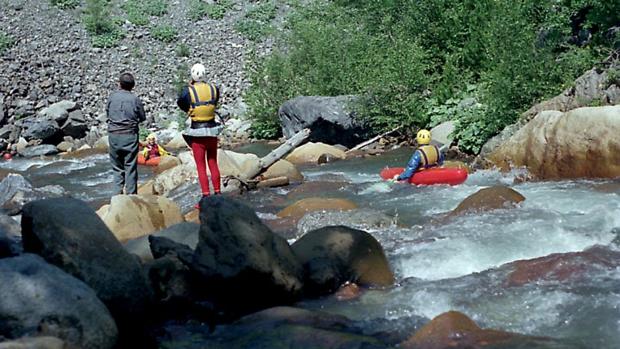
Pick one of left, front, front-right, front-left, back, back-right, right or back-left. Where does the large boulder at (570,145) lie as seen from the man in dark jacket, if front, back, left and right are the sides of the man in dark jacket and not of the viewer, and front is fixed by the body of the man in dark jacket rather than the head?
right

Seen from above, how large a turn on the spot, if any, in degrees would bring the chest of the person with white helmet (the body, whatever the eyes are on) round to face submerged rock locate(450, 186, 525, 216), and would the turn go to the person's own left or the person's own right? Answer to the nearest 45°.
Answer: approximately 90° to the person's own right

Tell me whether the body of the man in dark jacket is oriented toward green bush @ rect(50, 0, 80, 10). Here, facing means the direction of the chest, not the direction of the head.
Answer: yes

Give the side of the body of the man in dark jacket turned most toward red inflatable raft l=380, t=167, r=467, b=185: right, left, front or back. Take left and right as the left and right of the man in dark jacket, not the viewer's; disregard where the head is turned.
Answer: right

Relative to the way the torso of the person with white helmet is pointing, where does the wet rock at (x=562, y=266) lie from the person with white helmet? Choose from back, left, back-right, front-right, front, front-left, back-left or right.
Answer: back-right

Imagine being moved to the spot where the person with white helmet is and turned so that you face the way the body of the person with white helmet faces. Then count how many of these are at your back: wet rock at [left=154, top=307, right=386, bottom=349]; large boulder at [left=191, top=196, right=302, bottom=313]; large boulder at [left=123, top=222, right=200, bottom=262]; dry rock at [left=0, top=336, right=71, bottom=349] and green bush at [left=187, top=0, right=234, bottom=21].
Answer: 4

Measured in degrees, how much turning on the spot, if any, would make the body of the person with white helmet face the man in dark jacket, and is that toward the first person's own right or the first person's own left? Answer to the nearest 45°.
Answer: approximately 45° to the first person's own left

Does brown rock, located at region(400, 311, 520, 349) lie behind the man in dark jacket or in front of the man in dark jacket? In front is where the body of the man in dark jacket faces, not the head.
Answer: behind

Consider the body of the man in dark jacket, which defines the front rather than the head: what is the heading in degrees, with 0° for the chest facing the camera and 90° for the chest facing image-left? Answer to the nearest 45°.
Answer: approximately 180°

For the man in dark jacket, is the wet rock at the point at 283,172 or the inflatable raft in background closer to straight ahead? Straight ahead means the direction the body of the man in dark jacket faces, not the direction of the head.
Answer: the inflatable raft in background

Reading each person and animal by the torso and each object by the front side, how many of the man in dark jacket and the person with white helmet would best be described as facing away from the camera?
2

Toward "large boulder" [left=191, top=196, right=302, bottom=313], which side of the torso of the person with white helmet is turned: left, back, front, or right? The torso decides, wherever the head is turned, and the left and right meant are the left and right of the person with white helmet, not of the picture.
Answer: back

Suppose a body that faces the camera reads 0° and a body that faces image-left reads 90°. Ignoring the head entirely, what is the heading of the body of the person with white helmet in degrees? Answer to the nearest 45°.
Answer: approximately 180°

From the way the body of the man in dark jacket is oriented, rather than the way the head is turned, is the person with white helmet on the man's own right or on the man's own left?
on the man's own right
